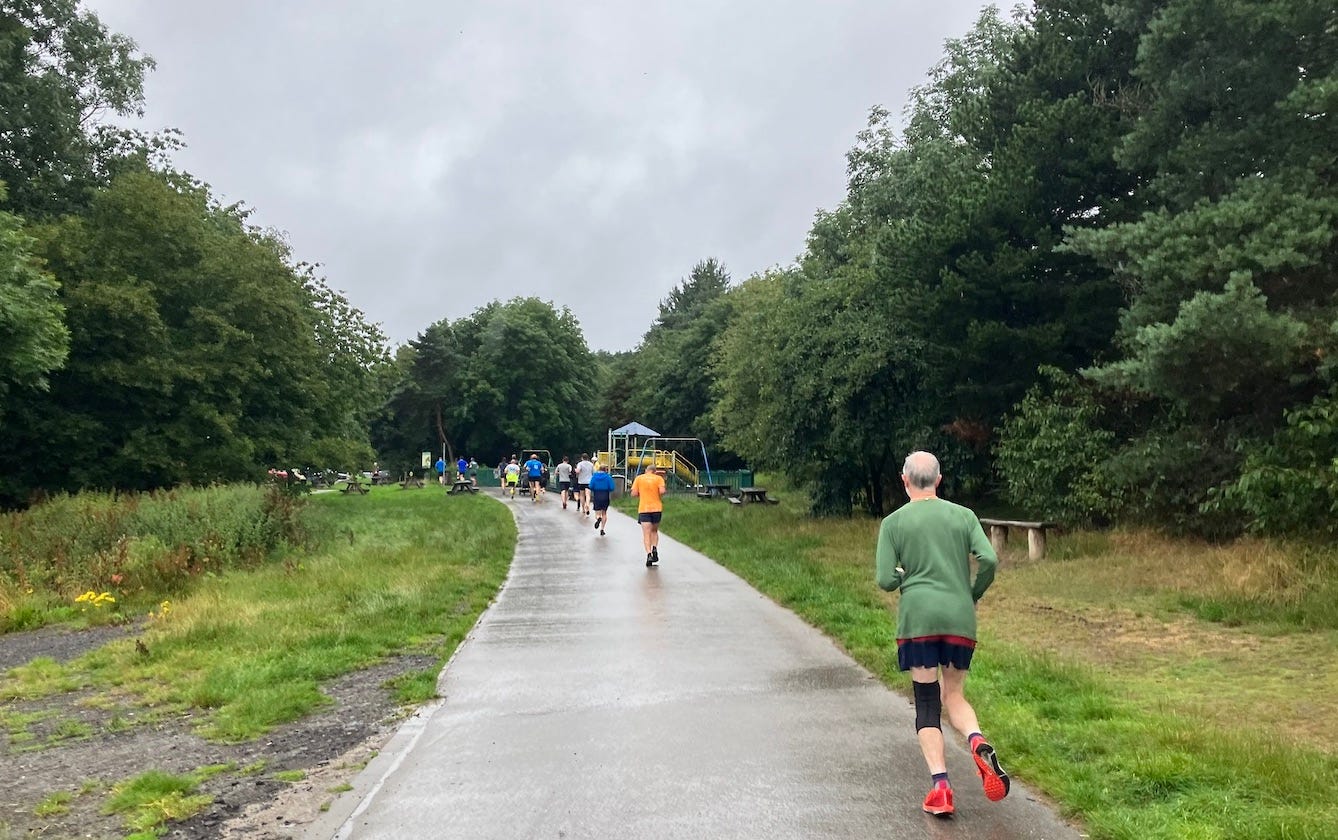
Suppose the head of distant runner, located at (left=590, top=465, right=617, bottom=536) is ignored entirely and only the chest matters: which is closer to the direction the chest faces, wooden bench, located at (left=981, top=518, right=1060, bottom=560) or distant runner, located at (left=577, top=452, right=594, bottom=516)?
the distant runner

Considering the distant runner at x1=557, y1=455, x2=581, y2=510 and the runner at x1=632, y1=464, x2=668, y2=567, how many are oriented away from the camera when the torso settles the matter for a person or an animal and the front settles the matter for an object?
2

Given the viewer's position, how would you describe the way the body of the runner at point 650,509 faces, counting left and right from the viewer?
facing away from the viewer

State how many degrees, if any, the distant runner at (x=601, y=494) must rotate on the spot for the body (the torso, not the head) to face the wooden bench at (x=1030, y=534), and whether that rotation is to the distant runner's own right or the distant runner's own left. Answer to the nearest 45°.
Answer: approximately 135° to the distant runner's own right

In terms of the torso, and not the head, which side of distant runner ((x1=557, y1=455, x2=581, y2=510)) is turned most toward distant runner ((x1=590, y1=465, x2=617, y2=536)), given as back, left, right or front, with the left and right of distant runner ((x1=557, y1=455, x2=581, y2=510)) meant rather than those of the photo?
back

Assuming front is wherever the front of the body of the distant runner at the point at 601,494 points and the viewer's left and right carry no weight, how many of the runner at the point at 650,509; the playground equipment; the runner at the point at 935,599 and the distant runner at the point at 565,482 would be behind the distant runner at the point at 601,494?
2

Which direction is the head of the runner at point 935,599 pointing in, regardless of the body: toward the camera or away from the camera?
away from the camera

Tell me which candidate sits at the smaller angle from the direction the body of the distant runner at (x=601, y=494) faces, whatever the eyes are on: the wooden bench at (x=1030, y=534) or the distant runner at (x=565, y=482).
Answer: the distant runner

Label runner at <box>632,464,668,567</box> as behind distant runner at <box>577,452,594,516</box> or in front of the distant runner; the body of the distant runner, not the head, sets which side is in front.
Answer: behind

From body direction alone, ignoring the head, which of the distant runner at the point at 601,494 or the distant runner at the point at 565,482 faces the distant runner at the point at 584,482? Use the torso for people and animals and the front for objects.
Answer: the distant runner at the point at 601,494

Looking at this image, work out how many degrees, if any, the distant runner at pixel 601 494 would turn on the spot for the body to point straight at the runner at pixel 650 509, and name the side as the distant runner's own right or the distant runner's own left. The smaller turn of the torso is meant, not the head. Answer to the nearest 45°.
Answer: approximately 180°

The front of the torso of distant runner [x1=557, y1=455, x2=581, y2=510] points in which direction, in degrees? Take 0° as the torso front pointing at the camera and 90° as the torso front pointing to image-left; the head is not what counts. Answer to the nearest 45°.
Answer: approximately 180°

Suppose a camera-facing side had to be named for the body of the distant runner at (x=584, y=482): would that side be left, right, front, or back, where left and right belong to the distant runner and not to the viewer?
back
